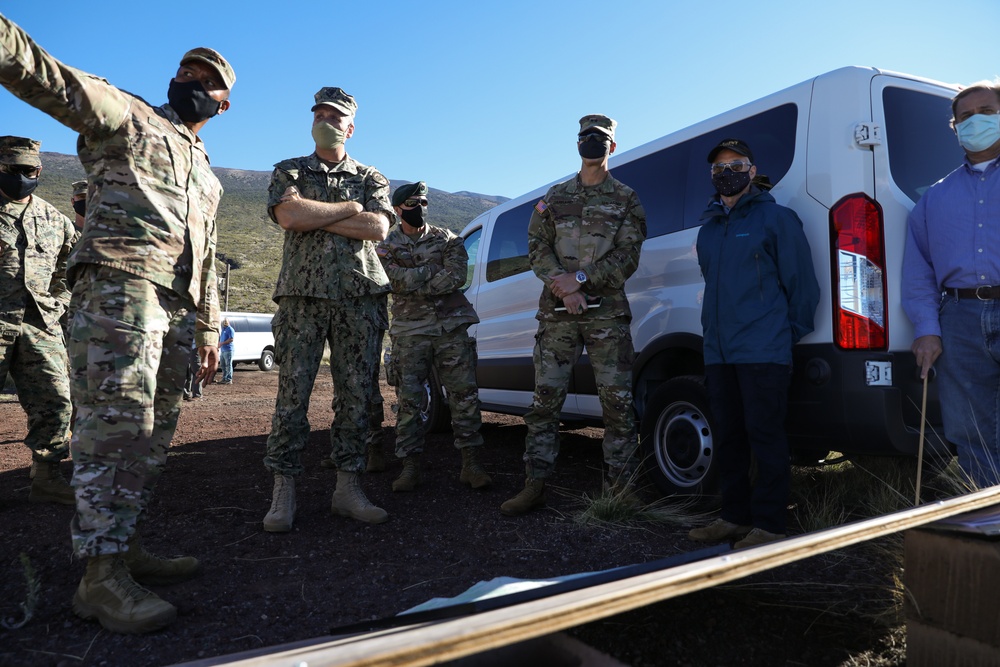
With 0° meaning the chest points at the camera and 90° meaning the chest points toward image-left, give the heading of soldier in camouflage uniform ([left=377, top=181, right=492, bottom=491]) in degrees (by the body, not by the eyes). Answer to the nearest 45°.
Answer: approximately 0°

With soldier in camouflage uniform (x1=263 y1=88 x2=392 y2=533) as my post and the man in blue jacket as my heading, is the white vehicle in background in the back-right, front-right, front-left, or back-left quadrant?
back-left

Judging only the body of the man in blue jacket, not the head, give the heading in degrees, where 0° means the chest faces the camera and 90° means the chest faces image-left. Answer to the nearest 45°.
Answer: approximately 45°

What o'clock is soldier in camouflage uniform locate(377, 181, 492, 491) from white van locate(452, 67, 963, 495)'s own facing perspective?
The soldier in camouflage uniform is roughly at 11 o'clock from the white van.

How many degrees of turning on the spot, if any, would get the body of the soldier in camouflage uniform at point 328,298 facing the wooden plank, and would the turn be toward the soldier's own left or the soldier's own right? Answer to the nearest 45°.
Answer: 0° — they already face it

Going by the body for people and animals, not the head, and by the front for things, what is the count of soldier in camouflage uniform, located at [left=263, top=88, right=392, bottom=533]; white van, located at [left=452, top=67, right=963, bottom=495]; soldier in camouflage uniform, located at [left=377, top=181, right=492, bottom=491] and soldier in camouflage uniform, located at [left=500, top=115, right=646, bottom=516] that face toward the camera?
3

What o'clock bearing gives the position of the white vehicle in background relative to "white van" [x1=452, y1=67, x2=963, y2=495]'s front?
The white vehicle in background is roughly at 12 o'clock from the white van.

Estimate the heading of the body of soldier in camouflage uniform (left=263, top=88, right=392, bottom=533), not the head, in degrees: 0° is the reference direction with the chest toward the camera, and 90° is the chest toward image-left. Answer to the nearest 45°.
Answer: approximately 0°
